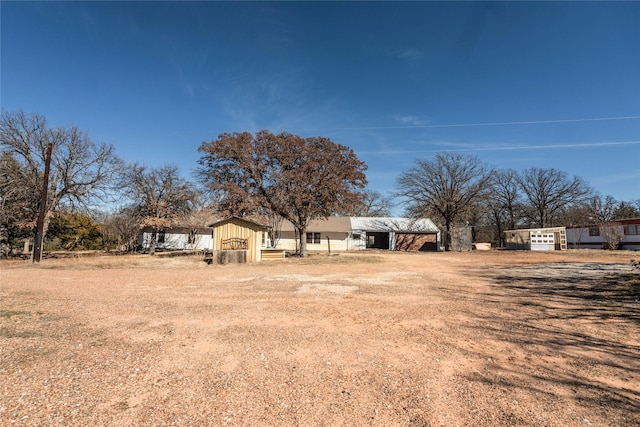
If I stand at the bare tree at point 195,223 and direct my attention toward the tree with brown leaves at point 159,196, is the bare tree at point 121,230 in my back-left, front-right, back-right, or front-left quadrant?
front-right

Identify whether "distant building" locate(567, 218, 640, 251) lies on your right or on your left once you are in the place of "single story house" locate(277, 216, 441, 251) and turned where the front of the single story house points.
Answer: on your left

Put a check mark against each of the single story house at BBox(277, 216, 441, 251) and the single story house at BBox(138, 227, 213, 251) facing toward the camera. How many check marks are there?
2

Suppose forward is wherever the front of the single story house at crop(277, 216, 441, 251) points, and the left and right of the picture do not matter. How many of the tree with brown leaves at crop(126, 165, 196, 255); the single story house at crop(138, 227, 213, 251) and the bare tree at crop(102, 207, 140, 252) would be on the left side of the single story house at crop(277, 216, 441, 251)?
0

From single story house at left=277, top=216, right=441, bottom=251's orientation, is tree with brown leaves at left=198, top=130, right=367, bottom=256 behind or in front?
in front

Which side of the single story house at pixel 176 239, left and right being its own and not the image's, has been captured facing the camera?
front

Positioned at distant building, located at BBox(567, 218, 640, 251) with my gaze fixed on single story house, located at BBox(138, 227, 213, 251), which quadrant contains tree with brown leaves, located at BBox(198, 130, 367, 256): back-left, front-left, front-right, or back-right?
front-left

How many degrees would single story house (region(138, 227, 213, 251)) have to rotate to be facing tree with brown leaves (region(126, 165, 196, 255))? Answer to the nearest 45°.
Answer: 0° — it already faces it

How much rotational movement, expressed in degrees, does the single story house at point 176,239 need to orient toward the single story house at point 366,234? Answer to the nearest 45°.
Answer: approximately 90° to its left

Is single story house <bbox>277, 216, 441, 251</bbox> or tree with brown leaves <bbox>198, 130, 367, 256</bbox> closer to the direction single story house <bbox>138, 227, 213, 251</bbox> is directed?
the tree with brown leaves

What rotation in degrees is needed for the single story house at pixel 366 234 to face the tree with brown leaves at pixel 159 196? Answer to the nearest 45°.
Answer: approximately 45° to its right

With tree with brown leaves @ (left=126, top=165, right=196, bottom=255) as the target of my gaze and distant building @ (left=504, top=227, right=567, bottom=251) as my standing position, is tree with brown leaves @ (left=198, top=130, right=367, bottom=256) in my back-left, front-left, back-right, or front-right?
front-left

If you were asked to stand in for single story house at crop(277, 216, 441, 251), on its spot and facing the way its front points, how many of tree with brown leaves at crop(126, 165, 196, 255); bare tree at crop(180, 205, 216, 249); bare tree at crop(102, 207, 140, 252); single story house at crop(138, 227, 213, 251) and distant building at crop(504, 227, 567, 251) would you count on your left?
1
